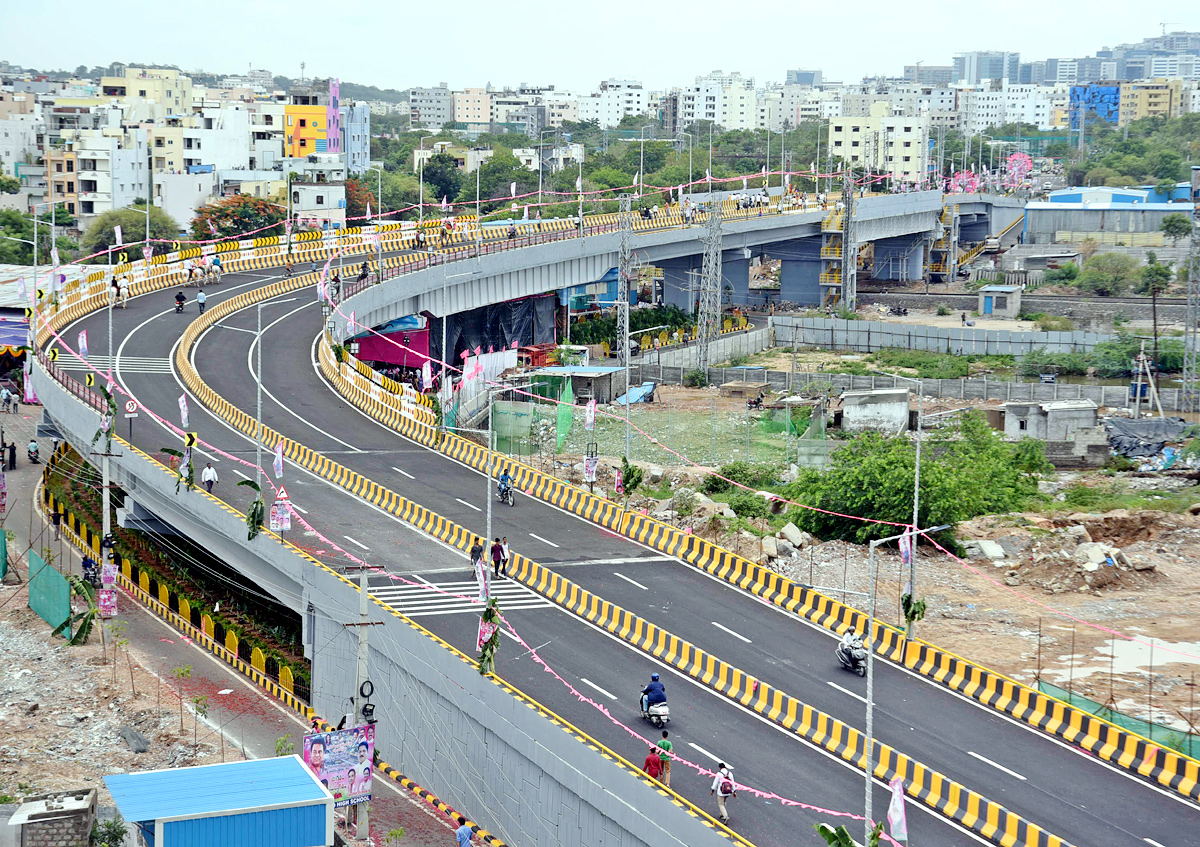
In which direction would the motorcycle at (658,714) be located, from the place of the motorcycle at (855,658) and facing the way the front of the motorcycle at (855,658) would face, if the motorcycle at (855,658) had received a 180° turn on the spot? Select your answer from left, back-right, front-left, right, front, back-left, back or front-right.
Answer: left

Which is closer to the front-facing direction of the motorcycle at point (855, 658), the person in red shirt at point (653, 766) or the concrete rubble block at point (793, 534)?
the person in red shirt

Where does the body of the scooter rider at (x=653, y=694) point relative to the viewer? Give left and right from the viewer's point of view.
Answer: facing away from the viewer and to the left of the viewer

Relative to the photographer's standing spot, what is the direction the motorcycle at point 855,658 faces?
facing the viewer and to the right of the viewer

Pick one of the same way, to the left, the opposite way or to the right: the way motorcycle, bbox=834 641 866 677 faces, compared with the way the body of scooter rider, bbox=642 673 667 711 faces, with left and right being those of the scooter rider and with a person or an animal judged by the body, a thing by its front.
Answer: the opposite way

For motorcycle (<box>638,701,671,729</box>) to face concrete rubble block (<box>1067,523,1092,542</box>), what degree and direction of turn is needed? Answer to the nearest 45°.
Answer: approximately 90° to its right

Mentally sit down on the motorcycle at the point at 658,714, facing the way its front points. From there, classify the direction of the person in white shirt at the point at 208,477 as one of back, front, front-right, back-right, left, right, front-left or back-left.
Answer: front

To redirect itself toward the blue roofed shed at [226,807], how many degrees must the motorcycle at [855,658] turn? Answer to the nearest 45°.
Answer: approximately 90° to its right

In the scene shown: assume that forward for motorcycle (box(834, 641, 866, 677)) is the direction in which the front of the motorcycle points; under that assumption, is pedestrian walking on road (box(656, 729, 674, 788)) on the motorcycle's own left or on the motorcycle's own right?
on the motorcycle's own right

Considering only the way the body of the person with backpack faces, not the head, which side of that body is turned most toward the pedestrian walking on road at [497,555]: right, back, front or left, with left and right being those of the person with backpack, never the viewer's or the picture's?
front

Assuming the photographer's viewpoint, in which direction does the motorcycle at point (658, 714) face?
facing away from the viewer and to the left of the viewer

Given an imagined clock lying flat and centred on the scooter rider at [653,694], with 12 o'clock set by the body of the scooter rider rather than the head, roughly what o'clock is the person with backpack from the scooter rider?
The person with backpack is roughly at 7 o'clock from the scooter rider.

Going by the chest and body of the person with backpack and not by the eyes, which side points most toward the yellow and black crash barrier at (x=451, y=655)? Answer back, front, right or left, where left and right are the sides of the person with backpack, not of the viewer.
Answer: front

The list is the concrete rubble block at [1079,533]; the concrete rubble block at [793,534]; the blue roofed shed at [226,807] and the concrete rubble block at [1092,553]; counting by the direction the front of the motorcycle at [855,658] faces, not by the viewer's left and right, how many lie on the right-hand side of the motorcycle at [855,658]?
1

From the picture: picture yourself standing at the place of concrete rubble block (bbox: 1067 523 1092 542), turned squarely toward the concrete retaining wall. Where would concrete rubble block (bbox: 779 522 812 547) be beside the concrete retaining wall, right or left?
right

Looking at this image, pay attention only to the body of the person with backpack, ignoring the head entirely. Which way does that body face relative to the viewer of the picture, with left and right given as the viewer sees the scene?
facing away from the viewer and to the left of the viewer

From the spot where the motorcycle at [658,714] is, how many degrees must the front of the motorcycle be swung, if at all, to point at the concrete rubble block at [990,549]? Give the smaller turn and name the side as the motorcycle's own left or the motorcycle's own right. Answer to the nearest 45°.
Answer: approximately 90° to the motorcycle's own right

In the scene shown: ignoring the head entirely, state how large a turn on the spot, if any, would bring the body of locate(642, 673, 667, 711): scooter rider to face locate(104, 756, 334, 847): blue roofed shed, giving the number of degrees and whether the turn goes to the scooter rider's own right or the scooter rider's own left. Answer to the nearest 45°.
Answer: approximately 90° to the scooter rider's own left
